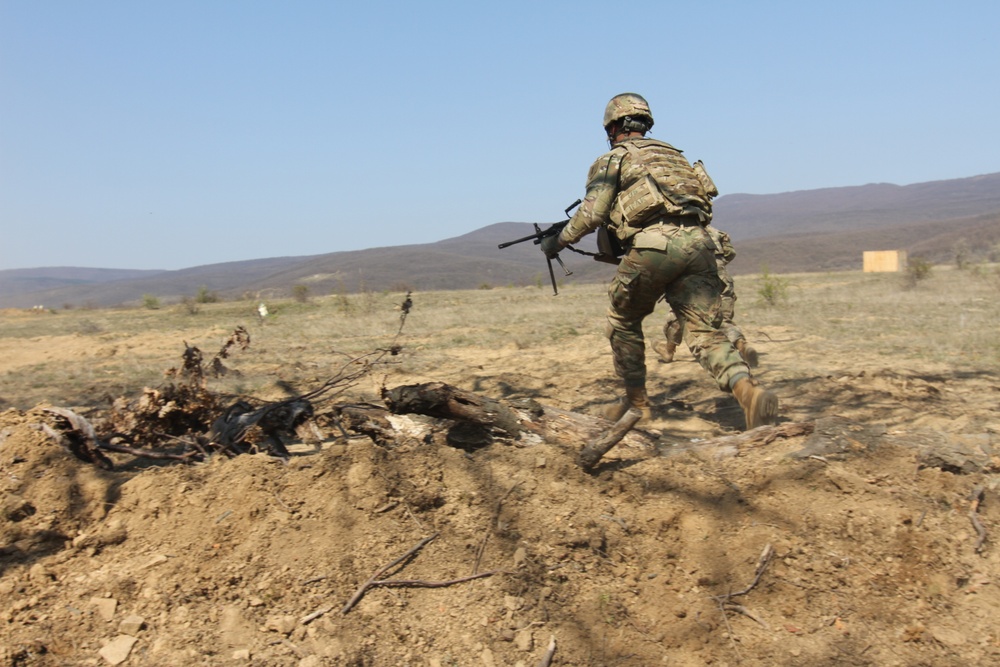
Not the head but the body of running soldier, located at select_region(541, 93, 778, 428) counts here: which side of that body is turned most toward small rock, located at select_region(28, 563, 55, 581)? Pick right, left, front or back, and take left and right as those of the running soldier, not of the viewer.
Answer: left

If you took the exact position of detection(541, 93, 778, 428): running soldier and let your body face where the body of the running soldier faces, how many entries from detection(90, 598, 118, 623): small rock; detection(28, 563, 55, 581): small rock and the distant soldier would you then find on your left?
2

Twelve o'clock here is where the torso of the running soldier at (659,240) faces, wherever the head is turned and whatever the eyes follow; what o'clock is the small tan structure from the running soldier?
The small tan structure is roughly at 2 o'clock from the running soldier.

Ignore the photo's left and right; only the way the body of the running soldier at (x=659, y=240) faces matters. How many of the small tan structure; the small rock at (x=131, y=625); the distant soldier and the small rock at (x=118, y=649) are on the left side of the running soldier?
2

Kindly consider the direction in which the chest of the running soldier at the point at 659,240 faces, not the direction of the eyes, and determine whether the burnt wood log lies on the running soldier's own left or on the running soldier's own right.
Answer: on the running soldier's own left

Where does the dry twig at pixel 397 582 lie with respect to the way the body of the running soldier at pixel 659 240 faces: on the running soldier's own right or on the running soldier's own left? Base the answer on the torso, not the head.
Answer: on the running soldier's own left

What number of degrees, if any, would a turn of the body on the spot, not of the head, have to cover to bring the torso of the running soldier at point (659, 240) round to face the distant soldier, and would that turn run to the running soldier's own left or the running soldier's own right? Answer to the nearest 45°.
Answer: approximately 45° to the running soldier's own right

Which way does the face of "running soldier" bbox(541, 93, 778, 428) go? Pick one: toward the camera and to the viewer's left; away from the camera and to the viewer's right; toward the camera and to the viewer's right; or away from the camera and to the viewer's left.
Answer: away from the camera and to the viewer's left

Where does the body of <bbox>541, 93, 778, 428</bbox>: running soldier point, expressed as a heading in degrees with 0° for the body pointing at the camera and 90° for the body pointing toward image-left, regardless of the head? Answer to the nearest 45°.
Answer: approximately 135°
